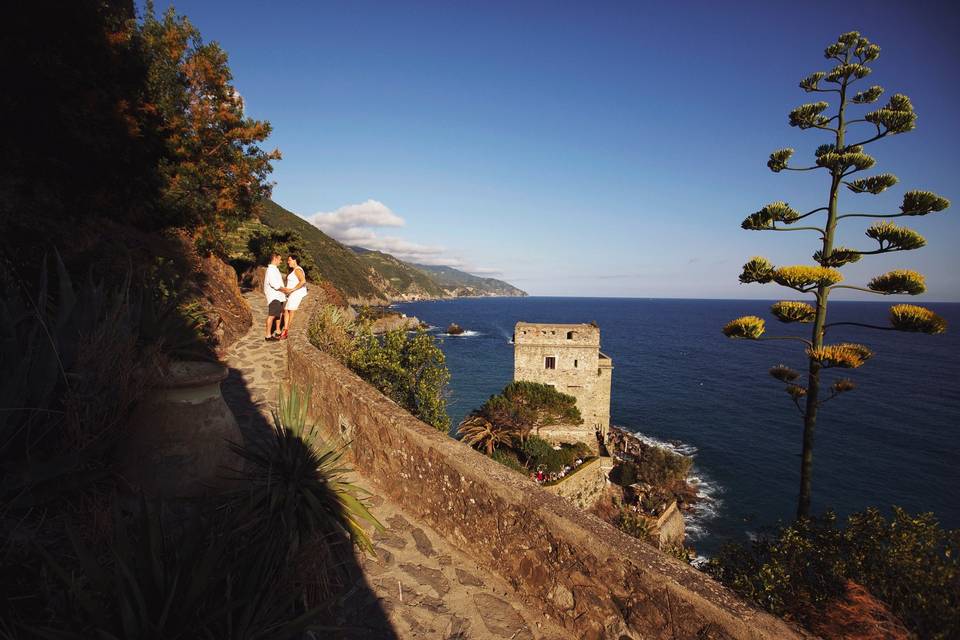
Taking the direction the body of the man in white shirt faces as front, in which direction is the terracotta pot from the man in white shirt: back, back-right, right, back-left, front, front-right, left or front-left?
right

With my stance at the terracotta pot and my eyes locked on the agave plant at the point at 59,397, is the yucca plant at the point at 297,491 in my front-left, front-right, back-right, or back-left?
back-left

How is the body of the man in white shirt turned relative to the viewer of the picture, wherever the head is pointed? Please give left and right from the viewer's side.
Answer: facing to the right of the viewer

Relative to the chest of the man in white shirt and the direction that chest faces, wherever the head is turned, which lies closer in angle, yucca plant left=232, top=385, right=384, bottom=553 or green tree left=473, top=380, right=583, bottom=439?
the green tree

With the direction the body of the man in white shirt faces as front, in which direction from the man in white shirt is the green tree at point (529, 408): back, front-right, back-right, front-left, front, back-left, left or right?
front-left

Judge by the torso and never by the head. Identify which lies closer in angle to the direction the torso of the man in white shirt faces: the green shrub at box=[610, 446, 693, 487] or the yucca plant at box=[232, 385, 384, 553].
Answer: the green shrub

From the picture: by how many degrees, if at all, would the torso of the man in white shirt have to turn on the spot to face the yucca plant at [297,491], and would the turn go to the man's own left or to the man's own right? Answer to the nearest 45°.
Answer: approximately 90° to the man's own right

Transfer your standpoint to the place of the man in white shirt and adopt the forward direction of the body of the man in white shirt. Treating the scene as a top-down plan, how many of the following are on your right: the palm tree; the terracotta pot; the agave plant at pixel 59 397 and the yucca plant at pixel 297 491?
3

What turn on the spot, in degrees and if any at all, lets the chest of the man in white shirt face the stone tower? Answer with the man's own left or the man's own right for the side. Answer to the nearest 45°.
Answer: approximately 45° to the man's own left

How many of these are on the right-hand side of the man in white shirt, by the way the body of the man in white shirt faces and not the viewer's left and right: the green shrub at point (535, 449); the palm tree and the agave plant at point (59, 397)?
1
